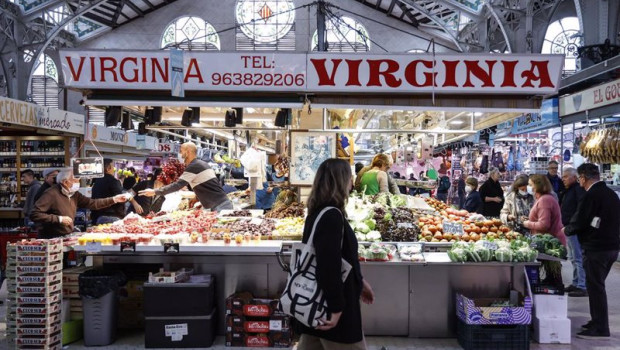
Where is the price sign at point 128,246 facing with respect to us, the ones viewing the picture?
facing the viewer

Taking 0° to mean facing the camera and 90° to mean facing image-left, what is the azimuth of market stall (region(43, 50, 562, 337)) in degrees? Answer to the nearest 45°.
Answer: approximately 0°

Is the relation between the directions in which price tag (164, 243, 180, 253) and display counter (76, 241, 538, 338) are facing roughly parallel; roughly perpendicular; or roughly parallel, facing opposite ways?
roughly parallel

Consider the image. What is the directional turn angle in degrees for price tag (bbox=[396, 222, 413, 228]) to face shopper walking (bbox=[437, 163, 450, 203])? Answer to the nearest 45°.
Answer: approximately 180°

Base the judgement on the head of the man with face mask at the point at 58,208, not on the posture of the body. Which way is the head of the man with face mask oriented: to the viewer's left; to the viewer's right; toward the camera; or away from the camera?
to the viewer's right

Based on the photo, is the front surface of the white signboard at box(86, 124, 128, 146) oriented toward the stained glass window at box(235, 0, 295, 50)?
no

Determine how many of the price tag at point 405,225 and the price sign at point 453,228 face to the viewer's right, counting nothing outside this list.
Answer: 0

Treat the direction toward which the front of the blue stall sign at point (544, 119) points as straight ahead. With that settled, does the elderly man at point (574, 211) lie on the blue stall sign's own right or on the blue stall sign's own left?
on the blue stall sign's own left

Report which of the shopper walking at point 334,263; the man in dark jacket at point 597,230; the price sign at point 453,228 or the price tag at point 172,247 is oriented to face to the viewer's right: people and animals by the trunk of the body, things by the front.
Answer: the shopper walking

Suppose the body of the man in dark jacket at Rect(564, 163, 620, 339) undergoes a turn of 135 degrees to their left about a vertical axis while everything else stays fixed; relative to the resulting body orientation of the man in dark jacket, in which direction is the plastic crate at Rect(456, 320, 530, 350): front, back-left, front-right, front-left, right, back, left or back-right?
right

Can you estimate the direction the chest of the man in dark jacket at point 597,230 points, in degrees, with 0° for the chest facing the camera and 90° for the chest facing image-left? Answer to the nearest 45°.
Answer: approximately 90°

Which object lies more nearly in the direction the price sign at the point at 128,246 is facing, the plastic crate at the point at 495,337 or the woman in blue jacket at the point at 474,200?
the plastic crate

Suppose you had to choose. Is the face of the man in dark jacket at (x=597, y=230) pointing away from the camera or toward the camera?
away from the camera

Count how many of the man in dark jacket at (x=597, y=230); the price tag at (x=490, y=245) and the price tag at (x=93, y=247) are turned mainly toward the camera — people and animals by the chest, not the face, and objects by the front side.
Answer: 2

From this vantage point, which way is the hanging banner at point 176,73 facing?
toward the camera

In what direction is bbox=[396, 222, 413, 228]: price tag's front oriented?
toward the camera
